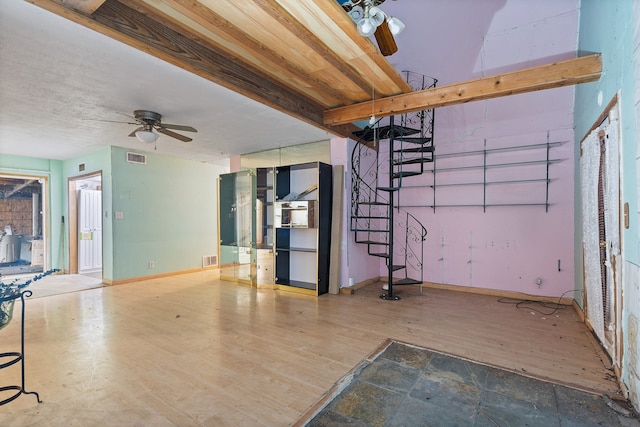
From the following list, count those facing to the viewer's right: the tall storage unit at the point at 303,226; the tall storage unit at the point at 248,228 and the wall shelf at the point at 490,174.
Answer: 0

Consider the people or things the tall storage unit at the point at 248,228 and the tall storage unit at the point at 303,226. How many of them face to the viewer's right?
0

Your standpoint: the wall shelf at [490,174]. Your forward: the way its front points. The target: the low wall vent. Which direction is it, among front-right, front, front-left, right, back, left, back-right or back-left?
front-right

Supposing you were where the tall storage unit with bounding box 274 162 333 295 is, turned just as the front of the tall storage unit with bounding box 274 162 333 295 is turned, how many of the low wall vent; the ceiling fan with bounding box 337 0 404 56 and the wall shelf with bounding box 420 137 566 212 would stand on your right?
1

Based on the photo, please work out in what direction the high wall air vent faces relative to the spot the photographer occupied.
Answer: facing the viewer and to the right of the viewer

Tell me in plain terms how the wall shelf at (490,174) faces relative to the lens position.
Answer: facing the viewer and to the left of the viewer

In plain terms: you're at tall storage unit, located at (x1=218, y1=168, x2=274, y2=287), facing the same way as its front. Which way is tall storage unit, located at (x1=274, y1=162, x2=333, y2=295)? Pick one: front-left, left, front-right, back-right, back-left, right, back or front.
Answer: left

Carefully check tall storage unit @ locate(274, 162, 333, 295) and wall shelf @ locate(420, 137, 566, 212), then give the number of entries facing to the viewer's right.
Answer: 0

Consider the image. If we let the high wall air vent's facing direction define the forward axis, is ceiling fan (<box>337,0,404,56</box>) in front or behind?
in front

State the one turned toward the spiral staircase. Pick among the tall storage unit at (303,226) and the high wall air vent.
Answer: the high wall air vent

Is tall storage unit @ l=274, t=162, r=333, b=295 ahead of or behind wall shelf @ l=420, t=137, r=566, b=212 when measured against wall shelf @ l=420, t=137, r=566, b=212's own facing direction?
ahead

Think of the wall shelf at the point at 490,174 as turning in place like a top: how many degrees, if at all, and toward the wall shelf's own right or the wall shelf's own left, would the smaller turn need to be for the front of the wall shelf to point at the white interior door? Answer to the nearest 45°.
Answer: approximately 45° to the wall shelf's own right

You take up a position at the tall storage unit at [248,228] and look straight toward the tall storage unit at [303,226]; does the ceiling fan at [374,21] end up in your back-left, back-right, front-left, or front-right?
front-right

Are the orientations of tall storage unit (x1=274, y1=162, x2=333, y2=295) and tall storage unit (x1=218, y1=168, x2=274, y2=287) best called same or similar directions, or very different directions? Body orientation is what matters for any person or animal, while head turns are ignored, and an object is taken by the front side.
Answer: same or similar directions

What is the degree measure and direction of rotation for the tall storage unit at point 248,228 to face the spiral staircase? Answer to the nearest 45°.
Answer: approximately 135° to its left

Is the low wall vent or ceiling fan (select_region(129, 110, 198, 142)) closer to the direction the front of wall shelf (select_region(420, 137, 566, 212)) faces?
the ceiling fan

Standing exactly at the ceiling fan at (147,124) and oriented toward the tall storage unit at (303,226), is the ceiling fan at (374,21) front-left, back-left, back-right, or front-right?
front-right

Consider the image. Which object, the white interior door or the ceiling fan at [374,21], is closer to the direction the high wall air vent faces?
the ceiling fan

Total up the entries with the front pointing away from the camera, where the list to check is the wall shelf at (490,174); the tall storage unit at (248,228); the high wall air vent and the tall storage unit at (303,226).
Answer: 0
